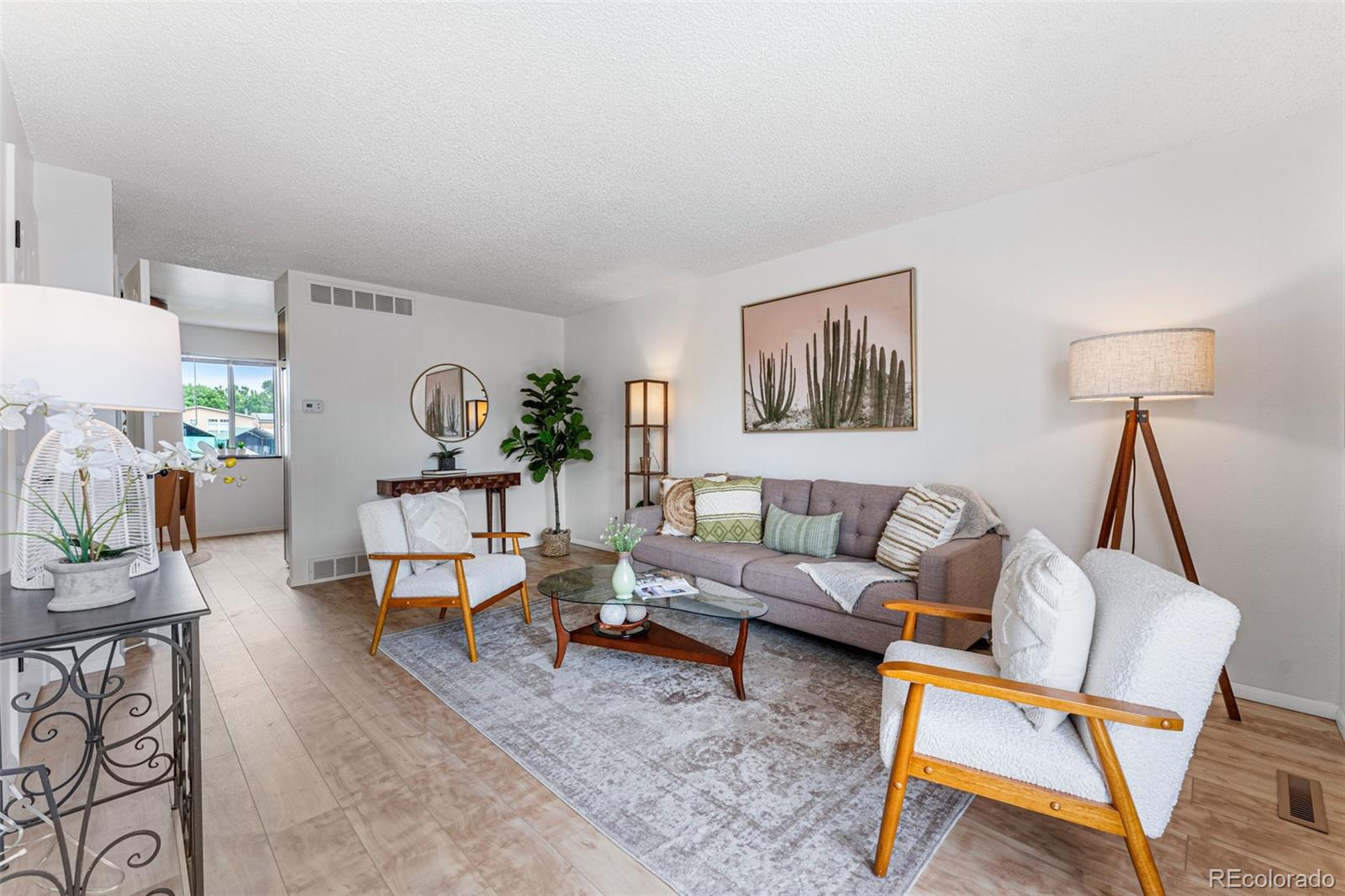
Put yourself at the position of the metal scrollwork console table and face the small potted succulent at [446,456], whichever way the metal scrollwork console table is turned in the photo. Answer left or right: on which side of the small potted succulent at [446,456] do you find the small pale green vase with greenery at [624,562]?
right

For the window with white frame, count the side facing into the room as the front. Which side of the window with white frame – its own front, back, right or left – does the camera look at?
front

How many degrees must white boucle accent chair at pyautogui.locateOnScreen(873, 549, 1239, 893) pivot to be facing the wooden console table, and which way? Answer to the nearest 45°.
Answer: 0° — it already faces it

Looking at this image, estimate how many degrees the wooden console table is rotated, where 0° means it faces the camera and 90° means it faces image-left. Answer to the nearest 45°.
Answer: approximately 315°

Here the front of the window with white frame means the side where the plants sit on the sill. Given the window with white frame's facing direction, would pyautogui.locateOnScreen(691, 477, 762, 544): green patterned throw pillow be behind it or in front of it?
in front

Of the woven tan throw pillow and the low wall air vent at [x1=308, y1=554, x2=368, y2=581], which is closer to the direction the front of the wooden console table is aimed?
the woven tan throw pillow

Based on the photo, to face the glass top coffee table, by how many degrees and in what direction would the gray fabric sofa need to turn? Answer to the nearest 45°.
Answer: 0° — it already faces it

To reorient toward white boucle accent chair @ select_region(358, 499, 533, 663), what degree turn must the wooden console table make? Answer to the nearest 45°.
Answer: approximately 45° to its right

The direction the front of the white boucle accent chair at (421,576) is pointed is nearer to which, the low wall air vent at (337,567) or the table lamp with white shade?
the table lamp with white shade

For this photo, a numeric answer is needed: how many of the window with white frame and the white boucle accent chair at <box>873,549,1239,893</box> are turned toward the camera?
1

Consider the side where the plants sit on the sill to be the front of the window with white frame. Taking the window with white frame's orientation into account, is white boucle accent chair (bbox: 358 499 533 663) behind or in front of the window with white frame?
in front

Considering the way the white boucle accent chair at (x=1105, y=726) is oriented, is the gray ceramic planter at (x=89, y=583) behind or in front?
in front

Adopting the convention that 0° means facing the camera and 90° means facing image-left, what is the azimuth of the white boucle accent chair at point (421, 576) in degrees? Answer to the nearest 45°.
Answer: approximately 315°

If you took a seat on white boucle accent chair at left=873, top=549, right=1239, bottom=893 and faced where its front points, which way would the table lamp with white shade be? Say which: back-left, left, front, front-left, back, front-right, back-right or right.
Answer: front-left

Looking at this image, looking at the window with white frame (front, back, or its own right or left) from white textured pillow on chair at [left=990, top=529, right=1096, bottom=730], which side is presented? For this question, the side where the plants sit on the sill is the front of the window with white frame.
front

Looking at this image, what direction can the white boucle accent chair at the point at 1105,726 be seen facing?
to the viewer's left

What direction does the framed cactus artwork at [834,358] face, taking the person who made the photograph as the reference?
facing the viewer and to the left of the viewer

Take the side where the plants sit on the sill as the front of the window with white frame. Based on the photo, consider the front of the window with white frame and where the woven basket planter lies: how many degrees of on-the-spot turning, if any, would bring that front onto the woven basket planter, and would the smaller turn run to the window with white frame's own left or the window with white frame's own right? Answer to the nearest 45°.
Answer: approximately 45° to the window with white frame's own left

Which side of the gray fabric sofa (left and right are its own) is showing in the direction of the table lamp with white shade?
front
